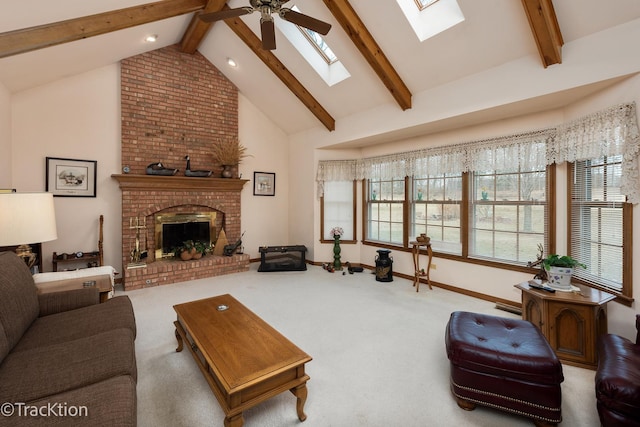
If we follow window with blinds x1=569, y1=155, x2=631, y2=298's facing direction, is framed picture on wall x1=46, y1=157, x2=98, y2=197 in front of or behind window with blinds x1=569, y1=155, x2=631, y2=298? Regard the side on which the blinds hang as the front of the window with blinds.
in front

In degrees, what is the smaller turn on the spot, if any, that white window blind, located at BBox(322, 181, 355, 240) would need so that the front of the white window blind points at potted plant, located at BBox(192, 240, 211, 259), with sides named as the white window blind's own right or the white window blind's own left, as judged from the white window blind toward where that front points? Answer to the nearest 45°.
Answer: approximately 90° to the white window blind's own right

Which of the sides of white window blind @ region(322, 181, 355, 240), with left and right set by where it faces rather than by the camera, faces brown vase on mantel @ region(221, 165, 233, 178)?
right

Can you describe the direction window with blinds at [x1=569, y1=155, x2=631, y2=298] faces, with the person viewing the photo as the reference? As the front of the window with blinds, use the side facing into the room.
facing the viewer and to the left of the viewer

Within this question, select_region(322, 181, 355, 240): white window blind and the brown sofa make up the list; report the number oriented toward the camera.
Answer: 1

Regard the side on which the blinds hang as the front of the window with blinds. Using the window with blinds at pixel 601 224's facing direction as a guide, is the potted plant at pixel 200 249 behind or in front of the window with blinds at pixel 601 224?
in front

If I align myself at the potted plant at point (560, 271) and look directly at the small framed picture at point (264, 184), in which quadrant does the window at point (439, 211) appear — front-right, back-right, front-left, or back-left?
front-right

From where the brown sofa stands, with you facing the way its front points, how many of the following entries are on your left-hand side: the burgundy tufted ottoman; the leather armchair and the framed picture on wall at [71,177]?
1

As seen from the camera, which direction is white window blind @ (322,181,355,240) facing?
toward the camera

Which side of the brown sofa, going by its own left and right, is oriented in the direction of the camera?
right

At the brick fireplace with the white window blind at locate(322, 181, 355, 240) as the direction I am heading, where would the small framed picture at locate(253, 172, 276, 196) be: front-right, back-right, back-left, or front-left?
front-left

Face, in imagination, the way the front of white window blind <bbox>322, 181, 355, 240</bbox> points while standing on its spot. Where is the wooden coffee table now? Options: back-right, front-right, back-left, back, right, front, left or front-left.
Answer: front

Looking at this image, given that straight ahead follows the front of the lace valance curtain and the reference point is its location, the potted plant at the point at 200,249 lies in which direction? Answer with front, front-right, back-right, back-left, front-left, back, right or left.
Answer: front-right

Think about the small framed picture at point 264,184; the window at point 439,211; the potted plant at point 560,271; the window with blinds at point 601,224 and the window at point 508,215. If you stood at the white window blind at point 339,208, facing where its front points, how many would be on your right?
1

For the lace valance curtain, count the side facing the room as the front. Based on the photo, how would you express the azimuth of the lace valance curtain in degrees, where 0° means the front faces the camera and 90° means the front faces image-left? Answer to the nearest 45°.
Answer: approximately 45°
